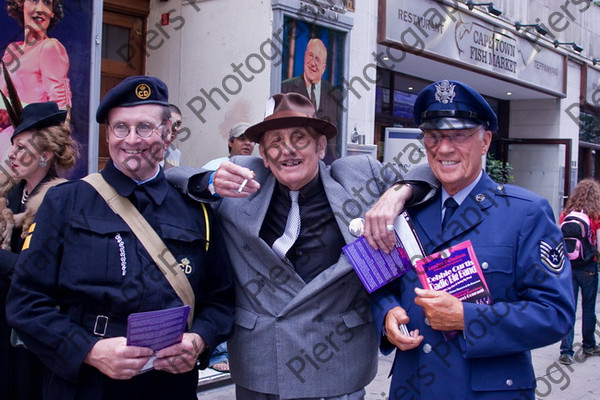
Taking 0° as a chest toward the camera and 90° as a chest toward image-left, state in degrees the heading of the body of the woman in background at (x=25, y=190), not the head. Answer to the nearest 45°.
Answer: approximately 45°

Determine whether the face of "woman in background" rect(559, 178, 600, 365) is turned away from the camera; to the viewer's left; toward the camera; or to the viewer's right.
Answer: away from the camera

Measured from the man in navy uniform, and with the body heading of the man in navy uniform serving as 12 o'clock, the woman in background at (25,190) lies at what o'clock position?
The woman in background is roughly at 5 o'clock from the man in navy uniform.

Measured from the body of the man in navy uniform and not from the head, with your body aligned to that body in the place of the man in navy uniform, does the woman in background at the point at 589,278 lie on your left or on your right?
on your left

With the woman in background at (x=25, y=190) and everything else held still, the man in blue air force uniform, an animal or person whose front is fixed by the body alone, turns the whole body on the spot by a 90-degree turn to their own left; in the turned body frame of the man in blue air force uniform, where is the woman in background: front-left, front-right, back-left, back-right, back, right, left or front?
back-right

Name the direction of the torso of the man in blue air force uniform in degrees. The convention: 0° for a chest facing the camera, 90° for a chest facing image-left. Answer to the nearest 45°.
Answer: approximately 45°

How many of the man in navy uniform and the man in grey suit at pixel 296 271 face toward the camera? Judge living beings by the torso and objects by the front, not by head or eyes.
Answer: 2

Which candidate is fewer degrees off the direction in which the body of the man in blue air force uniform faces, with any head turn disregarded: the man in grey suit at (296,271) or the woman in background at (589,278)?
the man in grey suit

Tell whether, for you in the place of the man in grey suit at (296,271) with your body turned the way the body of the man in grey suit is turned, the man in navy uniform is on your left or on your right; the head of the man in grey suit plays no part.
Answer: on your right
